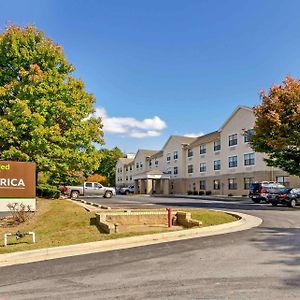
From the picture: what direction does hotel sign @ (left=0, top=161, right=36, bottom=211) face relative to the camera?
toward the camera

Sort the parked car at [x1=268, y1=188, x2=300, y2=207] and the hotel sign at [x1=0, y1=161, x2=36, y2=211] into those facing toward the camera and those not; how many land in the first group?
1

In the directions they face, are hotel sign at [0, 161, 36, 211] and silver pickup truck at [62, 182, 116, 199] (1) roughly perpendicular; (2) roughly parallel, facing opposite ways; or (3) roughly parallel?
roughly perpendicular

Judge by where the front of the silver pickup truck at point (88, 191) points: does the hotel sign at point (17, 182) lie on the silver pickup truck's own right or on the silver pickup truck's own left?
on the silver pickup truck's own right

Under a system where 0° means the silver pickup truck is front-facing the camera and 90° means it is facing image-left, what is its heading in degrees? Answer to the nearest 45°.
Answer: approximately 270°
